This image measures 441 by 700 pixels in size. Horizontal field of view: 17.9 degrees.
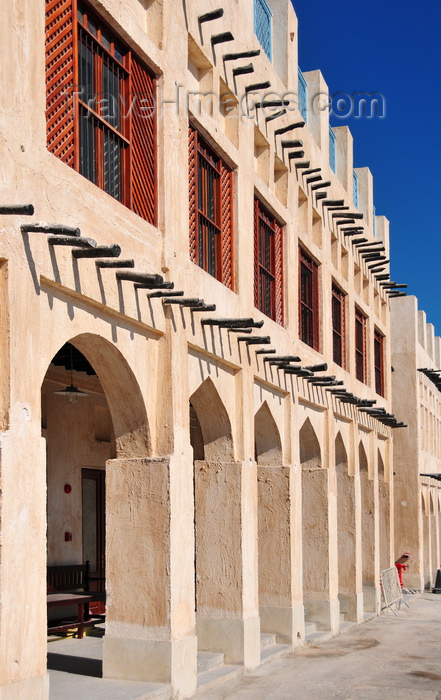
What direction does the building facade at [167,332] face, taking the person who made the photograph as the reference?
facing the viewer and to the right of the viewer
